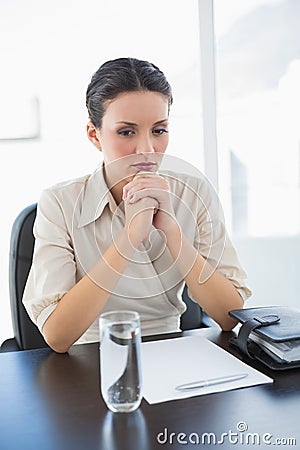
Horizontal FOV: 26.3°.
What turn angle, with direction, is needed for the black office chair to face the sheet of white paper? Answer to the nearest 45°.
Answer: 0° — it already faces it

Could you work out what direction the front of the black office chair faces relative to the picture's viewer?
facing the viewer and to the right of the viewer

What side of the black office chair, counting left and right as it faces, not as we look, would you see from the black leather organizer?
front

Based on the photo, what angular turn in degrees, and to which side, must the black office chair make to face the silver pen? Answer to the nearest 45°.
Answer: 0° — it already faces it

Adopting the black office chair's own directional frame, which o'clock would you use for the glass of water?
The glass of water is roughly at 1 o'clock from the black office chair.
